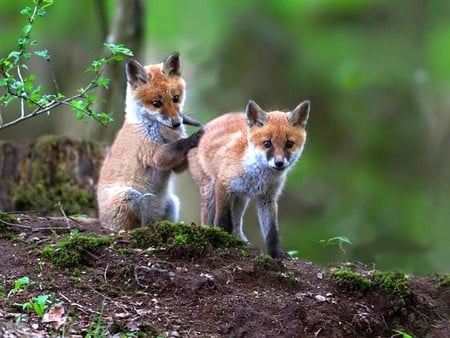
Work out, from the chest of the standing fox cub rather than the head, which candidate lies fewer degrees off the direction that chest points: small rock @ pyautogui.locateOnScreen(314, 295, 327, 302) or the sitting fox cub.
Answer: the small rock

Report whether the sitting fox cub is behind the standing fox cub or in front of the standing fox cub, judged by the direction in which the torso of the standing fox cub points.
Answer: behind

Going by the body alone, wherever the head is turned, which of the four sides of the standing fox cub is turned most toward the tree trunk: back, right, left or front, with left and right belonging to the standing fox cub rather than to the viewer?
back

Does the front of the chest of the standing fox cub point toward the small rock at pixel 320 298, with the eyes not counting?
yes

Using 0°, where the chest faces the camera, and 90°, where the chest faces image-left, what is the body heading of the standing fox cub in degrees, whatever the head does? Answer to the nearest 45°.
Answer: approximately 315°
